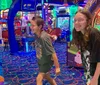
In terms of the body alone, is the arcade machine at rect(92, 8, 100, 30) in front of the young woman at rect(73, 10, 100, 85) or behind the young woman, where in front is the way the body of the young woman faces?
behind

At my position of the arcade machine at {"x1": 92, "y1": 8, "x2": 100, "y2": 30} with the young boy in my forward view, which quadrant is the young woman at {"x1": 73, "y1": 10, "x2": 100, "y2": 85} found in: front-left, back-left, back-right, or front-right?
front-left

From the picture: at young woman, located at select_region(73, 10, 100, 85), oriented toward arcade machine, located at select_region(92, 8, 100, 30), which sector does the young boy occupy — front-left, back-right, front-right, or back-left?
front-left

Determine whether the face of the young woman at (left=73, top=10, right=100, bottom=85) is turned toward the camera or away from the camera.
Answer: toward the camera

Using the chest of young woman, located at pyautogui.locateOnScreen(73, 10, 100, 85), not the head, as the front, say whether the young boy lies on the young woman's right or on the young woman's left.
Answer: on the young woman's right

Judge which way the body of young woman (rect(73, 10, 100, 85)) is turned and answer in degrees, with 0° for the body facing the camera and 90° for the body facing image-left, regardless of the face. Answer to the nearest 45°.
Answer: approximately 45°
